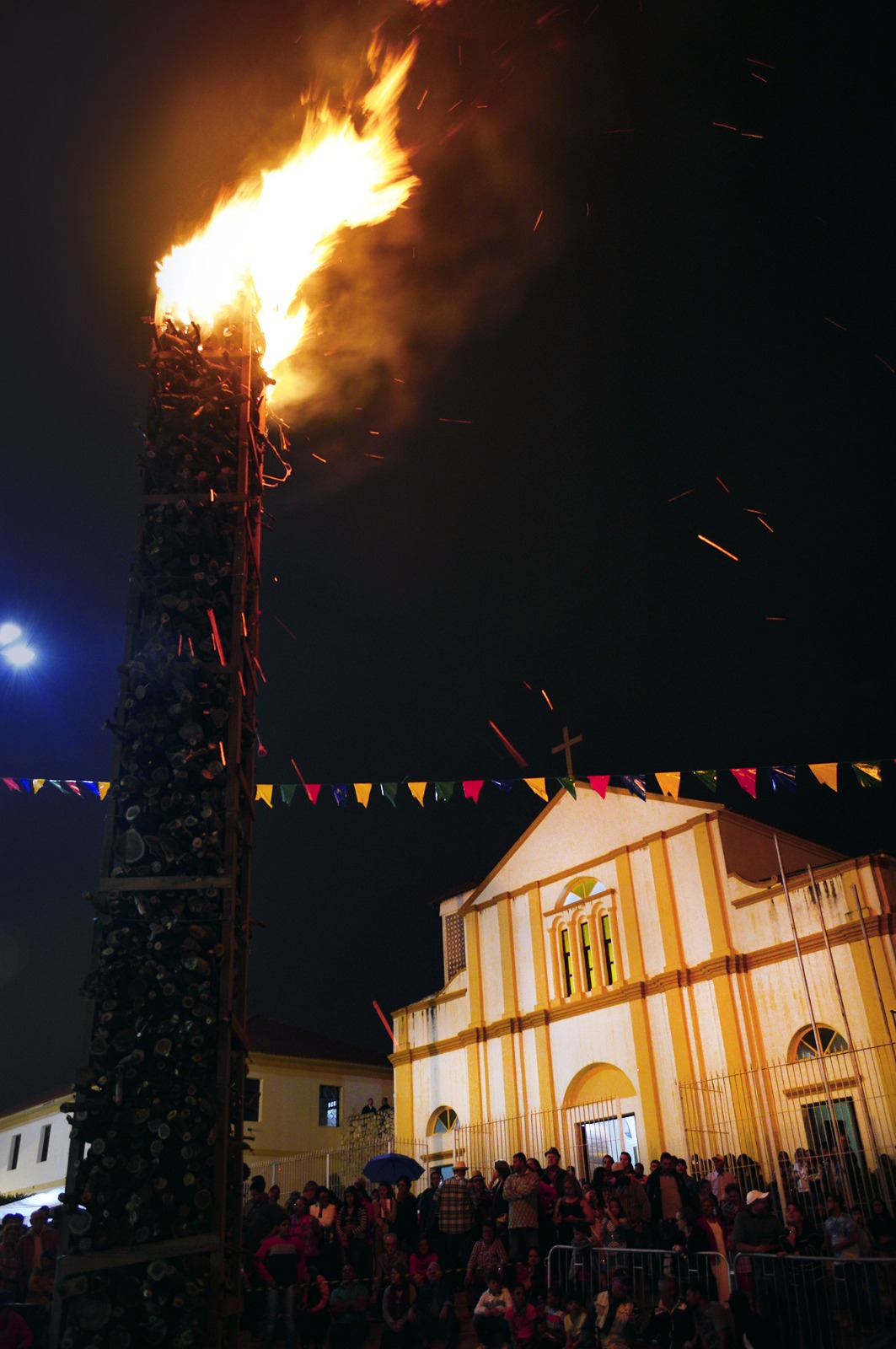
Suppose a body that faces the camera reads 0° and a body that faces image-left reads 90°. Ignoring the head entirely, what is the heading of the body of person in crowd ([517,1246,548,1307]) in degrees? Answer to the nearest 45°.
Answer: approximately 45°

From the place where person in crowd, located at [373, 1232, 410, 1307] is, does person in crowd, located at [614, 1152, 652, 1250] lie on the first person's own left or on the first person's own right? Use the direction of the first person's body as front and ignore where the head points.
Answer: on the first person's own left

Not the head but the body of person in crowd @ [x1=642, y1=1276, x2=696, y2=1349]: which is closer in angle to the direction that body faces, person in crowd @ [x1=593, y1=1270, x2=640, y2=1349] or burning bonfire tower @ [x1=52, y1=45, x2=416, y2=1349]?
the burning bonfire tower

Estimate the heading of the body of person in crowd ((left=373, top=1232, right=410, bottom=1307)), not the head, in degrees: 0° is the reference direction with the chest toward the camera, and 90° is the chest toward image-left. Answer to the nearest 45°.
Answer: approximately 0°

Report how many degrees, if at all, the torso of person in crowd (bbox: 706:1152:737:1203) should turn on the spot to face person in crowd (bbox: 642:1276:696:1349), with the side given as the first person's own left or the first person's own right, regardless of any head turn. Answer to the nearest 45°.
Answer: approximately 45° to the first person's own left

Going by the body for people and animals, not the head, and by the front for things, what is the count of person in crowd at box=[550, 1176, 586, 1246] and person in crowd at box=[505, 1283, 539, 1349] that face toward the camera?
2

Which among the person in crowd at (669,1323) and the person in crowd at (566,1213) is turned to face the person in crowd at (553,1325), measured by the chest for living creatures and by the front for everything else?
the person in crowd at (566,1213)

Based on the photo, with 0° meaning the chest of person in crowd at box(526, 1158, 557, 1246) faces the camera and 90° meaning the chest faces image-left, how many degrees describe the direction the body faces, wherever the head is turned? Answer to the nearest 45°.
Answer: approximately 45°

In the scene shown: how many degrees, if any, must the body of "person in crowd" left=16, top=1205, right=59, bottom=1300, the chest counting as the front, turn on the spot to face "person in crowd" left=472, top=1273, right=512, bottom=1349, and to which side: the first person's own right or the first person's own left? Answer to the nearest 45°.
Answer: approximately 90° to the first person's own left
